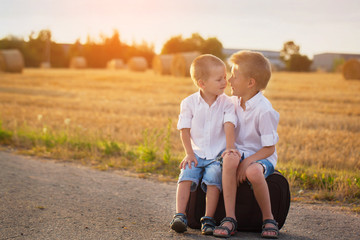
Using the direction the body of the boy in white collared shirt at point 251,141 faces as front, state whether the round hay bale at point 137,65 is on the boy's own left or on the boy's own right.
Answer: on the boy's own right

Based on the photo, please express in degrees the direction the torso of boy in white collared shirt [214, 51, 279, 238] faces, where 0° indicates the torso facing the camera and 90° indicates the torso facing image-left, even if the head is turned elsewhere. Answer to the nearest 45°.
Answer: approximately 45°

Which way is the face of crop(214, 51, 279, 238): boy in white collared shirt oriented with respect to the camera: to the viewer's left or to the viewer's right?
to the viewer's left

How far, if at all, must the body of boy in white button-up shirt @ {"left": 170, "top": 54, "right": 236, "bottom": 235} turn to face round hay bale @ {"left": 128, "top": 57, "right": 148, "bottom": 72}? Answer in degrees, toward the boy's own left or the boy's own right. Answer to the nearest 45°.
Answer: approximately 180°

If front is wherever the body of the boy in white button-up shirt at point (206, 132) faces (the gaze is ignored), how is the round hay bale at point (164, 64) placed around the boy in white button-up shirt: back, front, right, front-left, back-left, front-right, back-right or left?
back

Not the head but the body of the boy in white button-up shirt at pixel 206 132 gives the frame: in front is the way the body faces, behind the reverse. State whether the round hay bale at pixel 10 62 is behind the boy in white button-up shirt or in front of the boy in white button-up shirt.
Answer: behind

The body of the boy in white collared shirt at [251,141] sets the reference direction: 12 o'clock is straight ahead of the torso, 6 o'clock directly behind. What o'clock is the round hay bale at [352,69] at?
The round hay bale is roughly at 5 o'clock from the boy in white collared shirt.

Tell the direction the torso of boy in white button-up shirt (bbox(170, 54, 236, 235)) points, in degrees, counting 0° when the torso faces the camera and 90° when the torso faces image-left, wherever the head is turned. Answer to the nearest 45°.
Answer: approximately 0°

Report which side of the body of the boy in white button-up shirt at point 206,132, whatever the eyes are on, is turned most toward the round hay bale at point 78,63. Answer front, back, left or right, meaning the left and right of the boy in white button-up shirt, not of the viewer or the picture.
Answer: back

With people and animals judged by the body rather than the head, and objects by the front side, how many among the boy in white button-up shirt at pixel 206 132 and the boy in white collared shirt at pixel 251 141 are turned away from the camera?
0

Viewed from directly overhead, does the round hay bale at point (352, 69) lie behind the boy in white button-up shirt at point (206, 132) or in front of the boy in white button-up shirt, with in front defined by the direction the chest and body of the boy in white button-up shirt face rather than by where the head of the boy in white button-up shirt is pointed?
behind

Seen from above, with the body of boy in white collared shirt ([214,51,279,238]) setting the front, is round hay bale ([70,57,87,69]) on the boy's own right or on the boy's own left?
on the boy's own right
